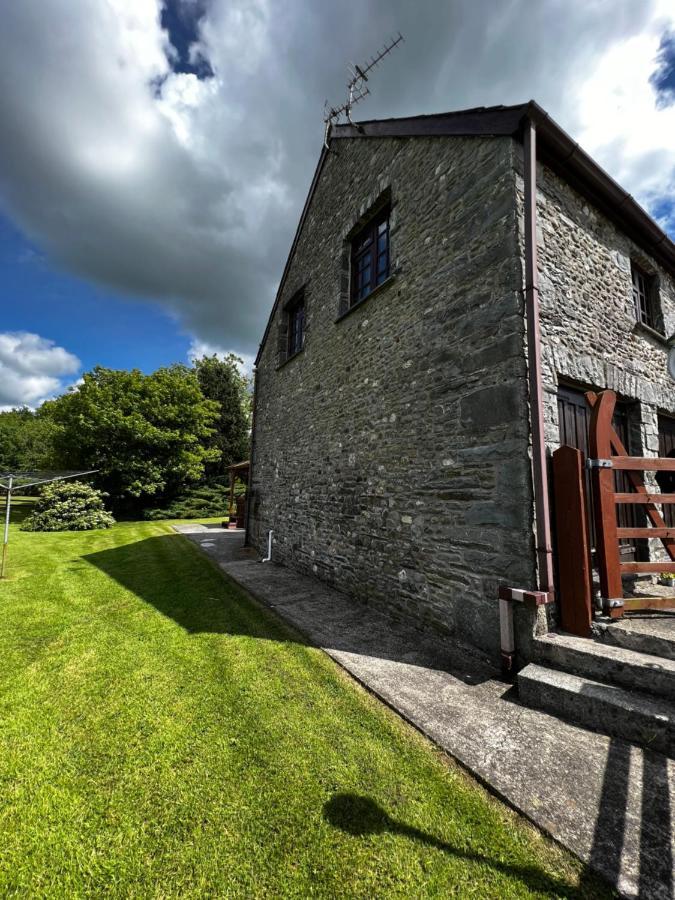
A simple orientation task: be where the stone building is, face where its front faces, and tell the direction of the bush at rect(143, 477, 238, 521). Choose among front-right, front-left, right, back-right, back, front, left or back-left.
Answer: back

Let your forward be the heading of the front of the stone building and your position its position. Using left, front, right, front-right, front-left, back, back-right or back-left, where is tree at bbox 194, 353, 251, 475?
back

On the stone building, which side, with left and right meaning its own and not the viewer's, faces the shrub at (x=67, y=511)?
back

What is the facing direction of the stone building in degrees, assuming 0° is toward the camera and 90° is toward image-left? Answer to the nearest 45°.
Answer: approximately 315°
